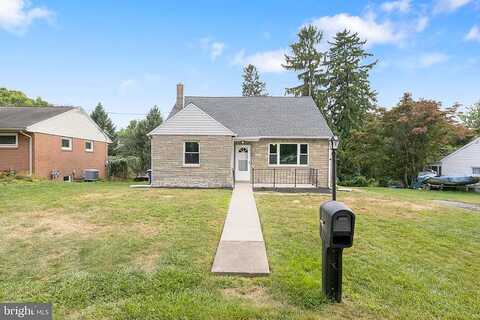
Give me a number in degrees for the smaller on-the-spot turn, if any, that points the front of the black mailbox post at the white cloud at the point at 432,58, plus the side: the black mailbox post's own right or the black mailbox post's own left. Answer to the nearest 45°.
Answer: approximately 135° to the black mailbox post's own left

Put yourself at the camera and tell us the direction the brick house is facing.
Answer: facing the viewer and to the left of the viewer

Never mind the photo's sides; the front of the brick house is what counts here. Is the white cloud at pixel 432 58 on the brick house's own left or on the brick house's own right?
on the brick house's own left

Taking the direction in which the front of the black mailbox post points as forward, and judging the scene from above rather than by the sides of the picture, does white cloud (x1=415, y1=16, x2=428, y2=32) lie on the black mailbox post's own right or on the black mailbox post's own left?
on the black mailbox post's own left

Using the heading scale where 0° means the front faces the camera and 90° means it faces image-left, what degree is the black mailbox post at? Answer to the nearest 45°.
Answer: approximately 315°

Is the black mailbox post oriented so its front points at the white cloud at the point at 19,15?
no

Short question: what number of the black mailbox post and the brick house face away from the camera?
0

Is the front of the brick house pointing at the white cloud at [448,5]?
no

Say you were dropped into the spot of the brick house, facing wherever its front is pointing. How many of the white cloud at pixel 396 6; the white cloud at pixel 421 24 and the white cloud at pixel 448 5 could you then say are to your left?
3

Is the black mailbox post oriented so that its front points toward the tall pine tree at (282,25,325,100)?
no

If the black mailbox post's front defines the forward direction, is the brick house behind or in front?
behind

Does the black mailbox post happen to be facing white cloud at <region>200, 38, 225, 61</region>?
no
